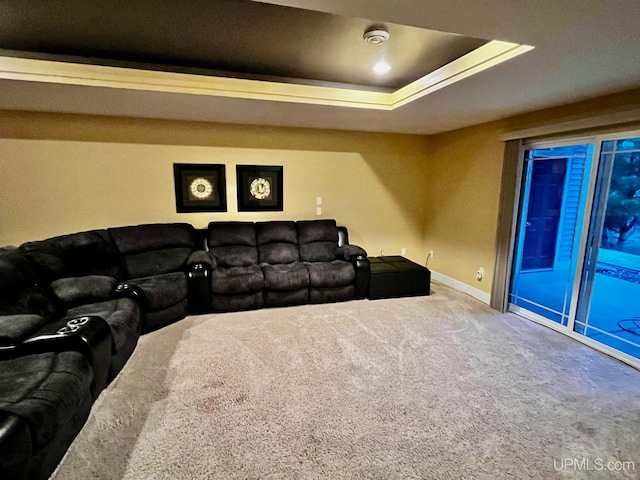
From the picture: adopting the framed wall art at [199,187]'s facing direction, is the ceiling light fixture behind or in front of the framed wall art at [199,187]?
in front

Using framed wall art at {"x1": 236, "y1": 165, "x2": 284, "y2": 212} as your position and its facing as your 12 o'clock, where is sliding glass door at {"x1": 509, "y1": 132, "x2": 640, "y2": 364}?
The sliding glass door is roughly at 10 o'clock from the framed wall art.

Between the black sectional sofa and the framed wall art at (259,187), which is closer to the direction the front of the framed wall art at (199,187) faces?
the black sectional sofa

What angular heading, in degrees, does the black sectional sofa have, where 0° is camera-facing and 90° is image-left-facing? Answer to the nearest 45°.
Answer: approximately 315°

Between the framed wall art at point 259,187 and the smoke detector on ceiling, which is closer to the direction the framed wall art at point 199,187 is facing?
the smoke detector on ceiling

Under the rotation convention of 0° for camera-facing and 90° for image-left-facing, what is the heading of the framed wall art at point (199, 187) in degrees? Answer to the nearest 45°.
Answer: approximately 0°

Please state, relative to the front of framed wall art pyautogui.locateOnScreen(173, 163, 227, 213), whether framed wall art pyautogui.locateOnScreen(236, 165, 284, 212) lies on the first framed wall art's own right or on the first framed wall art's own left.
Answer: on the first framed wall art's own left

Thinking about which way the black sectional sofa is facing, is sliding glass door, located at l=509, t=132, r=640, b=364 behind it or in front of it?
in front

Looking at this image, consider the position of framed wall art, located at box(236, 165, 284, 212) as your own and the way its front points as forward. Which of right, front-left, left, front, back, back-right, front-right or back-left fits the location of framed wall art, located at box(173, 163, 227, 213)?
right

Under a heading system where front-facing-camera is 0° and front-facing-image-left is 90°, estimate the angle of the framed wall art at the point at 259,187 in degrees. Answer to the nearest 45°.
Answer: approximately 0°

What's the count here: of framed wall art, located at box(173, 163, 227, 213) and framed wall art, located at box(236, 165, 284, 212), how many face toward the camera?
2

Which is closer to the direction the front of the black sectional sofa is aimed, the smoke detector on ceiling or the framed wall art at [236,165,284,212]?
the smoke detector on ceiling

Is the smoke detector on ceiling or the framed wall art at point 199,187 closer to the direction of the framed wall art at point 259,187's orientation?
the smoke detector on ceiling
